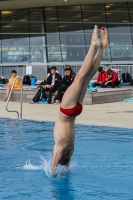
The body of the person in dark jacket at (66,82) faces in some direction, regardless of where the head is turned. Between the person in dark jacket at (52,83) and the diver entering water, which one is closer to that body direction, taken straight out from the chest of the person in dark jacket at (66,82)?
the diver entering water

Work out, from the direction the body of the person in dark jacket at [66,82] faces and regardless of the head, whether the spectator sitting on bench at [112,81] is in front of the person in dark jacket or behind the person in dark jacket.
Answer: behind

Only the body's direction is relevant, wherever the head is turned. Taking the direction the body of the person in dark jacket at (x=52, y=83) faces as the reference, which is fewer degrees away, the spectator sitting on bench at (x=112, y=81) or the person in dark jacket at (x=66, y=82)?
the person in dark jacket

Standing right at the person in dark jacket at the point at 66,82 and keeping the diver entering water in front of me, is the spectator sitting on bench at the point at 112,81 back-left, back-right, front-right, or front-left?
back-left

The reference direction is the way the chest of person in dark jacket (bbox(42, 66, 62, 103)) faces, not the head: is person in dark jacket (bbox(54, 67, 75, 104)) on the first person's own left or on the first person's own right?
on the first person's own left

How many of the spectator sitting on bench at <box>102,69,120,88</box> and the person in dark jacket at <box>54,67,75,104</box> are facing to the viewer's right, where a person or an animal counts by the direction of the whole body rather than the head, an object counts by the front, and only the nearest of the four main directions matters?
0

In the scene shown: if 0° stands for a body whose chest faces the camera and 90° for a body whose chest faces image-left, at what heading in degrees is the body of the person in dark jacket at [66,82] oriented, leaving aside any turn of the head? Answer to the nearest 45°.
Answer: approximately 45°

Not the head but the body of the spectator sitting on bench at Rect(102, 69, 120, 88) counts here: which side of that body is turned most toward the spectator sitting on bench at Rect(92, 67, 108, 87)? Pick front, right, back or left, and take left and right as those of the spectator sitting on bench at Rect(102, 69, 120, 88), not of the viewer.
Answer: right

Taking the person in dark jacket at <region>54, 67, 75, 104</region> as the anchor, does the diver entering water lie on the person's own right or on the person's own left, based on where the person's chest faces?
on the person's own left

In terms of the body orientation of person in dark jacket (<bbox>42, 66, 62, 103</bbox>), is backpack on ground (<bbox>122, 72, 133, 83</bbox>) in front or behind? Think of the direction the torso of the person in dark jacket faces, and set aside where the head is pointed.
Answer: behind

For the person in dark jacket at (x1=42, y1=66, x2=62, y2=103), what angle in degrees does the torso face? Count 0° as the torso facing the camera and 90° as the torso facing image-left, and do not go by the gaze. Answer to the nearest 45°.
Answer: approximately 45°

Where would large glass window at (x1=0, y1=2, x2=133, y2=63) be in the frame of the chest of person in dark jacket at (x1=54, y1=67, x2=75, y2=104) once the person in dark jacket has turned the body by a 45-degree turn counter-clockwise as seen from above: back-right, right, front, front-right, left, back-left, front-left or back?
back
